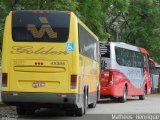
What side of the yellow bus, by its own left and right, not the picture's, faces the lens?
back

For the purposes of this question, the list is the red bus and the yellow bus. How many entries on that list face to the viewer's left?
0

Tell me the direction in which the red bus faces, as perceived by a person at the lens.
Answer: facing away from the viewer and to the right of the viewer

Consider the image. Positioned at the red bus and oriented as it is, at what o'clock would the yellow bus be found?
The yellow bus is roughly at 5 o'clock from the red bus.

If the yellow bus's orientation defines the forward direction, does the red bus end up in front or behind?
in front
